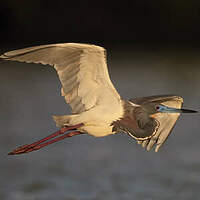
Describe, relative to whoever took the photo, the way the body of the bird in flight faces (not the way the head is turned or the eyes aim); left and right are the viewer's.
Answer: facing to the right of the viewer
